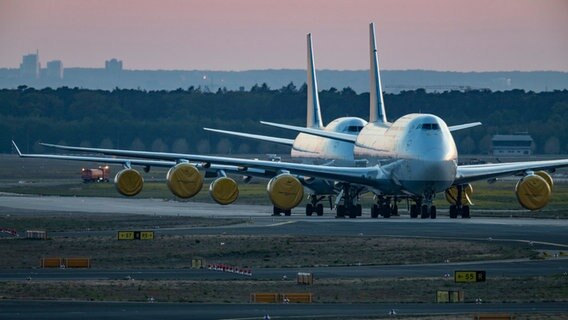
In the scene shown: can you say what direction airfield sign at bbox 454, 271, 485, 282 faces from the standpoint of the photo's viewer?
facing the viewer
